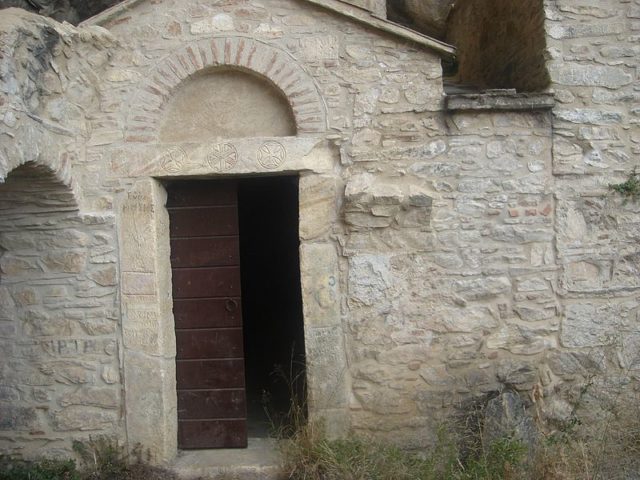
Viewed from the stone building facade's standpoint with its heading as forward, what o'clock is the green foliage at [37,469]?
The green foliage is roughly at 3 o'clock from the stone building facade.

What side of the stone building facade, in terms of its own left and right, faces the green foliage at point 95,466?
right

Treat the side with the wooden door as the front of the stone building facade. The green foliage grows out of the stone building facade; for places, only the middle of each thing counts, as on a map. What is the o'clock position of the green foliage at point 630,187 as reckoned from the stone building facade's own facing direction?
The green foliage is roughly at 9 o'clock from the stone building facade.

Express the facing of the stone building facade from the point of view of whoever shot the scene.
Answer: facing the viewer
